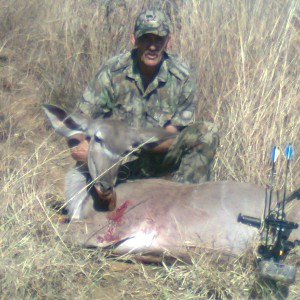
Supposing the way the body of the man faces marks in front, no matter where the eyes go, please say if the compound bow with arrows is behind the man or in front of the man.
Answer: in front

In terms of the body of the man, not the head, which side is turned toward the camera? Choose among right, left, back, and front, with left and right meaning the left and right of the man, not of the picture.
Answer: front
